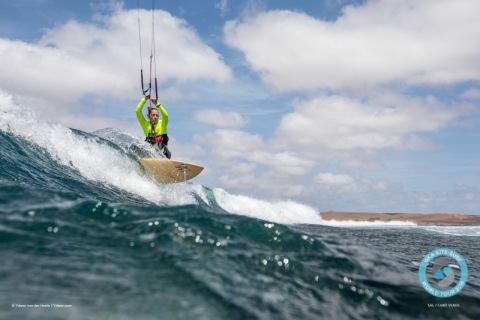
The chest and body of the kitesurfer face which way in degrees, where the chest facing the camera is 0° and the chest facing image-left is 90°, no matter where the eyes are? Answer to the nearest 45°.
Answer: approximately 0°
